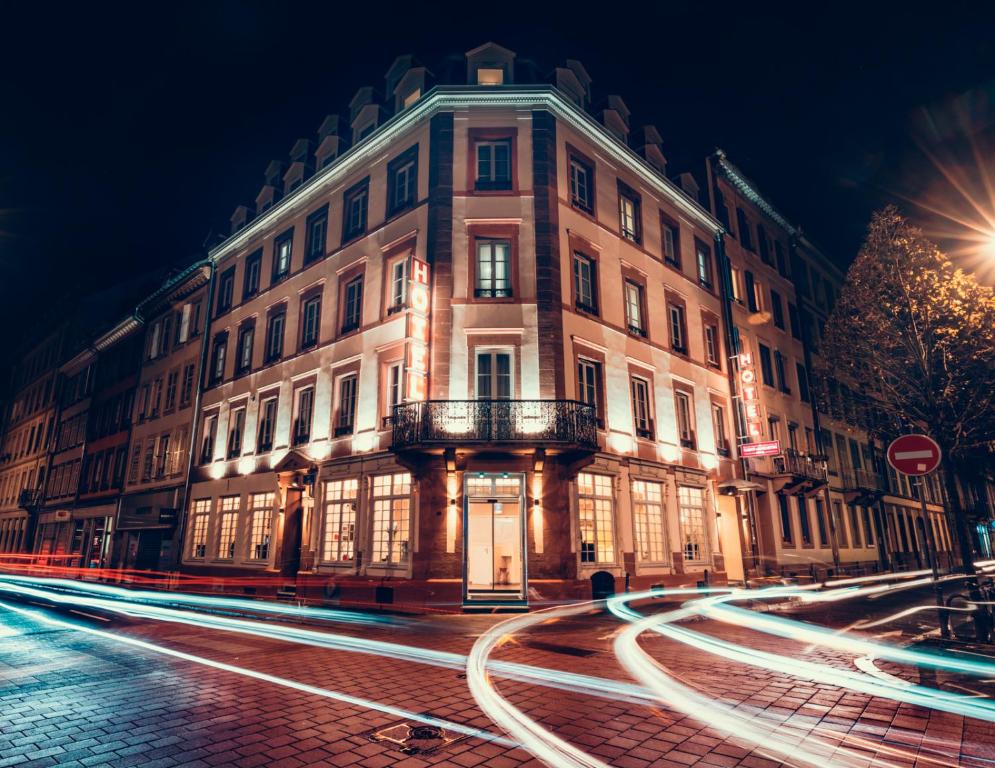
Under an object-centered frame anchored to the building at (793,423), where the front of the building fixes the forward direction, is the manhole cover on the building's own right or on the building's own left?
on the building's own right

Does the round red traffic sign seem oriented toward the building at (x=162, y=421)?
no

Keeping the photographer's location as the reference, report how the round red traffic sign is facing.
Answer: facing the viewer

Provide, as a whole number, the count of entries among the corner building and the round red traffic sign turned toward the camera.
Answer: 2

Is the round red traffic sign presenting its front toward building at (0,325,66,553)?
no

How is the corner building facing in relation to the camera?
toward the camera

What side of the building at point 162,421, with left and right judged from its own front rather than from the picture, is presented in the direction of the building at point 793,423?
left

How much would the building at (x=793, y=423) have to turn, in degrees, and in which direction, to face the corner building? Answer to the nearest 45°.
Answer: approximately 90° to its right

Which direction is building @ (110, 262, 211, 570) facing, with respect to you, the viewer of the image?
facing the viewer and to the left of the viewer

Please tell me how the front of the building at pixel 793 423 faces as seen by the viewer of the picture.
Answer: facing the viewer and to the right of the viewer

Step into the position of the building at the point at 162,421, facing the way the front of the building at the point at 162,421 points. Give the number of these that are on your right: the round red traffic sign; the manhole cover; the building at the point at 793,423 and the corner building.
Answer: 0

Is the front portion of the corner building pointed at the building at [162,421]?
no

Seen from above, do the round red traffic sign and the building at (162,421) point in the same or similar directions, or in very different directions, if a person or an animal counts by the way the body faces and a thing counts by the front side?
same or similar directions
